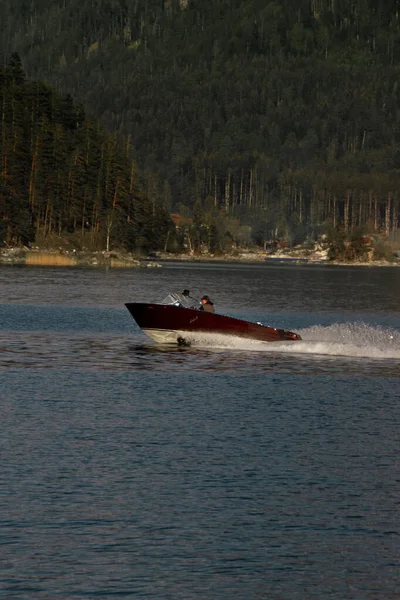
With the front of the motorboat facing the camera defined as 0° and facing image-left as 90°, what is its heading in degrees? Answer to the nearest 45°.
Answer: approximately 90°
